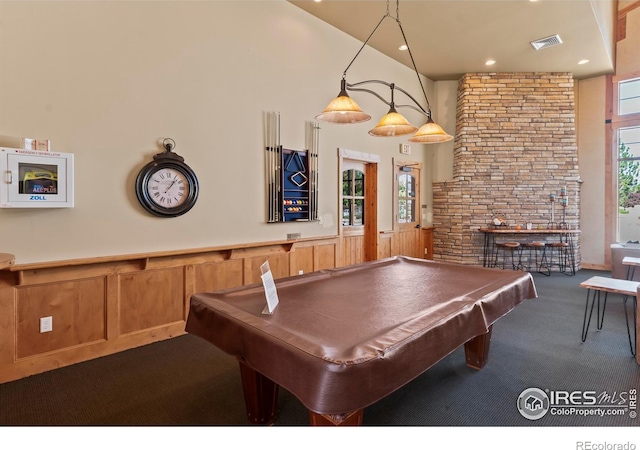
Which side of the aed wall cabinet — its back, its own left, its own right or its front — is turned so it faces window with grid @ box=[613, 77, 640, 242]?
left

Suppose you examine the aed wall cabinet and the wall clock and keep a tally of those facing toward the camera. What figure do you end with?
2

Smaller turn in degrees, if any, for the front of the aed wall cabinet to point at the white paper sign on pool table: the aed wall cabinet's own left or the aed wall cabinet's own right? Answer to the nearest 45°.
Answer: approximately 45° to the aed wall cabinet's own left

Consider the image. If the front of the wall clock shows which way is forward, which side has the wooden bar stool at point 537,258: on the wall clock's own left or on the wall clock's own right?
on the wall clock's own left

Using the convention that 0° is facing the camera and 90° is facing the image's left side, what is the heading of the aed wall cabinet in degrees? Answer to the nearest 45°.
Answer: approximately 0°
